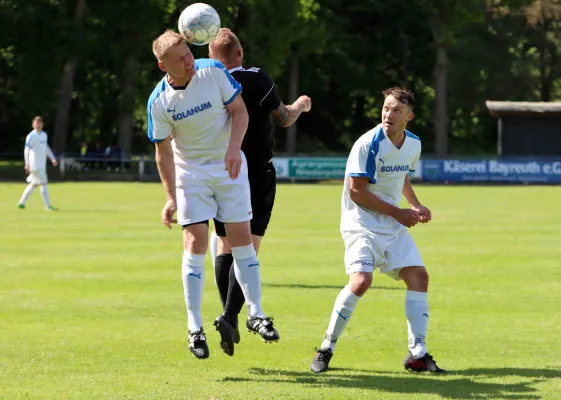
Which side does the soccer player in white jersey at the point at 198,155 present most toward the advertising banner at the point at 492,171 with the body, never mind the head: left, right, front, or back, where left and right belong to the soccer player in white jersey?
back

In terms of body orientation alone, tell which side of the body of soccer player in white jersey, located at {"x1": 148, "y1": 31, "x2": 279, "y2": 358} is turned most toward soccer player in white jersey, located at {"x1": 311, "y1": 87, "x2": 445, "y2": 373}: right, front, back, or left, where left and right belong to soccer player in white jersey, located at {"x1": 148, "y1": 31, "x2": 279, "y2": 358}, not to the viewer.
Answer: left

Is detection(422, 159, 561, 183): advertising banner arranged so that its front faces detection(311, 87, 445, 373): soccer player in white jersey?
yes

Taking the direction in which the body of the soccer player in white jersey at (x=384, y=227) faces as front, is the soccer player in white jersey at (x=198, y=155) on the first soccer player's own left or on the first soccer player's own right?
on the first soccer player's own right

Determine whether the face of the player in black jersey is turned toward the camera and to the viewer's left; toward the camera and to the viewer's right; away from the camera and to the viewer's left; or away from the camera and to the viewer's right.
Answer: away from the camera and to the viewer's left
